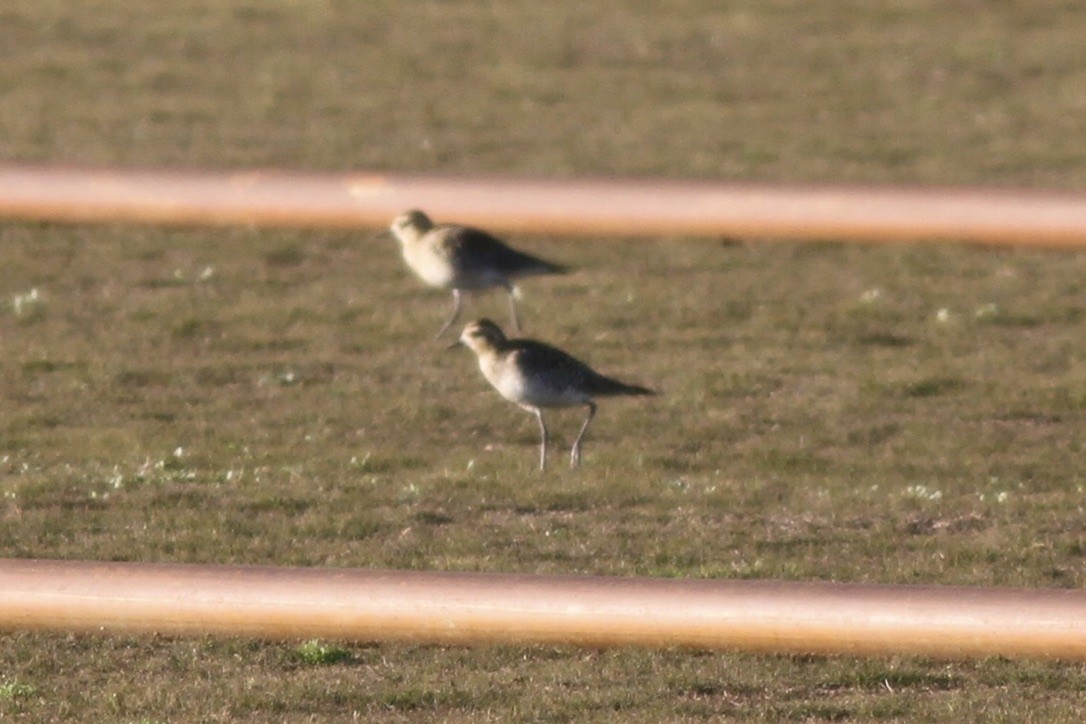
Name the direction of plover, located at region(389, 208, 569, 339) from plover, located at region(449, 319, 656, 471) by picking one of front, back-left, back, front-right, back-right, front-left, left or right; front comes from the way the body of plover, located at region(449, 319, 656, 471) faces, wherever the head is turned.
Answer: right

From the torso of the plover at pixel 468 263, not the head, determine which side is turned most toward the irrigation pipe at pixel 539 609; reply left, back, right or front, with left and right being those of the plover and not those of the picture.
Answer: left

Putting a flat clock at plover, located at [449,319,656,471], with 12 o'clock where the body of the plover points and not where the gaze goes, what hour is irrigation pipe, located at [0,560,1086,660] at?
The irrigation pipe is roughly at 9 o'clock from the plover.

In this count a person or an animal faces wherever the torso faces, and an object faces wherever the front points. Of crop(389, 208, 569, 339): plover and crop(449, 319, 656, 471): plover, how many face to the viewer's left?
2

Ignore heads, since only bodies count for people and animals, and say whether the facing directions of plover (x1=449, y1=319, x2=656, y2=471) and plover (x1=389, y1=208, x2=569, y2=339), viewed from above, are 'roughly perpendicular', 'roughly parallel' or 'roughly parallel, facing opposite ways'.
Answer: roughly parallel

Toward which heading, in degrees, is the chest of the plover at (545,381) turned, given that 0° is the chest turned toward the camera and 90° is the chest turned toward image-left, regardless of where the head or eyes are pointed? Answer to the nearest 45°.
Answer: approximately 90°

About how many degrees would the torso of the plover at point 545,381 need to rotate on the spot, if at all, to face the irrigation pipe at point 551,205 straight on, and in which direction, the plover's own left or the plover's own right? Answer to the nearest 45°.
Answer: approximately 90° to the plover's own right

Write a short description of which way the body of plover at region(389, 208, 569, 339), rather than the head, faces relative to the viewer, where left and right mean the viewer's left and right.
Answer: facing to the left of the viewer

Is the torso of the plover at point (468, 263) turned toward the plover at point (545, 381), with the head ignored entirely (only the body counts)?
no

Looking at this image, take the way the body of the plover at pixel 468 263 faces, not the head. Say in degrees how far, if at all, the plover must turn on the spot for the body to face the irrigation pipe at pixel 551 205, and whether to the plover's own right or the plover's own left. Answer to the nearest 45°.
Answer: approximately 90° to the plover's own right

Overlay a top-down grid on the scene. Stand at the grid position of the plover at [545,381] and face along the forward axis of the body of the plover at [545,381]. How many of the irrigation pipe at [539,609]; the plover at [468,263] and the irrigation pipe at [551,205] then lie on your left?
1

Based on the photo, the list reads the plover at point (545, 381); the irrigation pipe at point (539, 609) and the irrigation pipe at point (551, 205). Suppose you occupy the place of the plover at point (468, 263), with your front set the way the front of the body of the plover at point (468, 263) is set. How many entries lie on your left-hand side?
2
